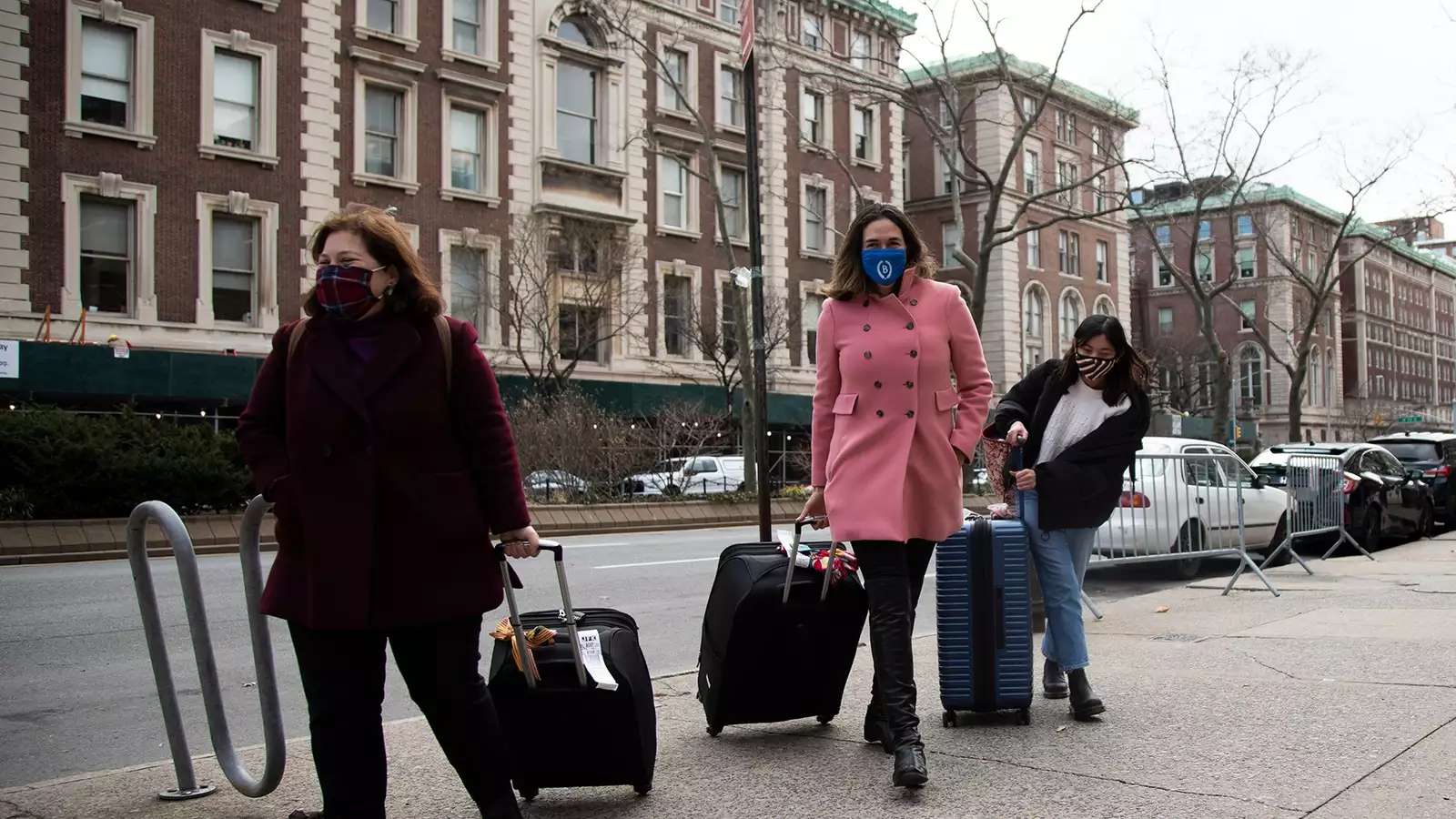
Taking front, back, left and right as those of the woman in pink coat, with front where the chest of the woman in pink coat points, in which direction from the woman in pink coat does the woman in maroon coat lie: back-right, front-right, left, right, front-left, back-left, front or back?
front-right

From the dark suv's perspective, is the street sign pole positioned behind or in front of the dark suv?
behind

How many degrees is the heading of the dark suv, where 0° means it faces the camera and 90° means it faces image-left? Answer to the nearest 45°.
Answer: approximately 225°

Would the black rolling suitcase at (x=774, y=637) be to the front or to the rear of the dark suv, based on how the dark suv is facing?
to the rear

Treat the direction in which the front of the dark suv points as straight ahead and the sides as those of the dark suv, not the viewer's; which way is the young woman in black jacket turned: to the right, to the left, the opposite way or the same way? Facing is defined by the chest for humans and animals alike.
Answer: the opposite way

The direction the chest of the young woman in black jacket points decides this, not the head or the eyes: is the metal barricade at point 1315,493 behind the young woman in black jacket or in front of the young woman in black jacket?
behind

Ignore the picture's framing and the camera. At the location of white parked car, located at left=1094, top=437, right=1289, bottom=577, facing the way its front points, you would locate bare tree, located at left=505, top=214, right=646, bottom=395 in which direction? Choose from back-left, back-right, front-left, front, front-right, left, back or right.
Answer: left

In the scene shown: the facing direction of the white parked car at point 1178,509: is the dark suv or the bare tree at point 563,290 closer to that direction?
the dark suv

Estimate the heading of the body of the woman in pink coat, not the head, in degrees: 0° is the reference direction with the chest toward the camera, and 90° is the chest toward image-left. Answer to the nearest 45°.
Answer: approximately 0°

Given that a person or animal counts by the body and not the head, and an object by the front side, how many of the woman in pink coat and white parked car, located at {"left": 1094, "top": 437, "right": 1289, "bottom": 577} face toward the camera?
1

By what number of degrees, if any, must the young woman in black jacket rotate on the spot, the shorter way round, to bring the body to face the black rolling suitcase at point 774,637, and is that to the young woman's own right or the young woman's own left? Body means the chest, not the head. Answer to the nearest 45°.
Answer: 0° — they already face it

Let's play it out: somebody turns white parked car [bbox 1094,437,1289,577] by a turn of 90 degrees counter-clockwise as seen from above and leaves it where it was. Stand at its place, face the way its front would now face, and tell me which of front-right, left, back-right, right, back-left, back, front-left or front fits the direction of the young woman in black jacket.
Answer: back-left

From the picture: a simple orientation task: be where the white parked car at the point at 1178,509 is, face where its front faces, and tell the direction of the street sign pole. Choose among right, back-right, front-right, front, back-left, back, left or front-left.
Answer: back

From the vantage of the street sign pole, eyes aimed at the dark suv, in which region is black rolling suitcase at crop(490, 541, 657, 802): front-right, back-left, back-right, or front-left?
back-right
